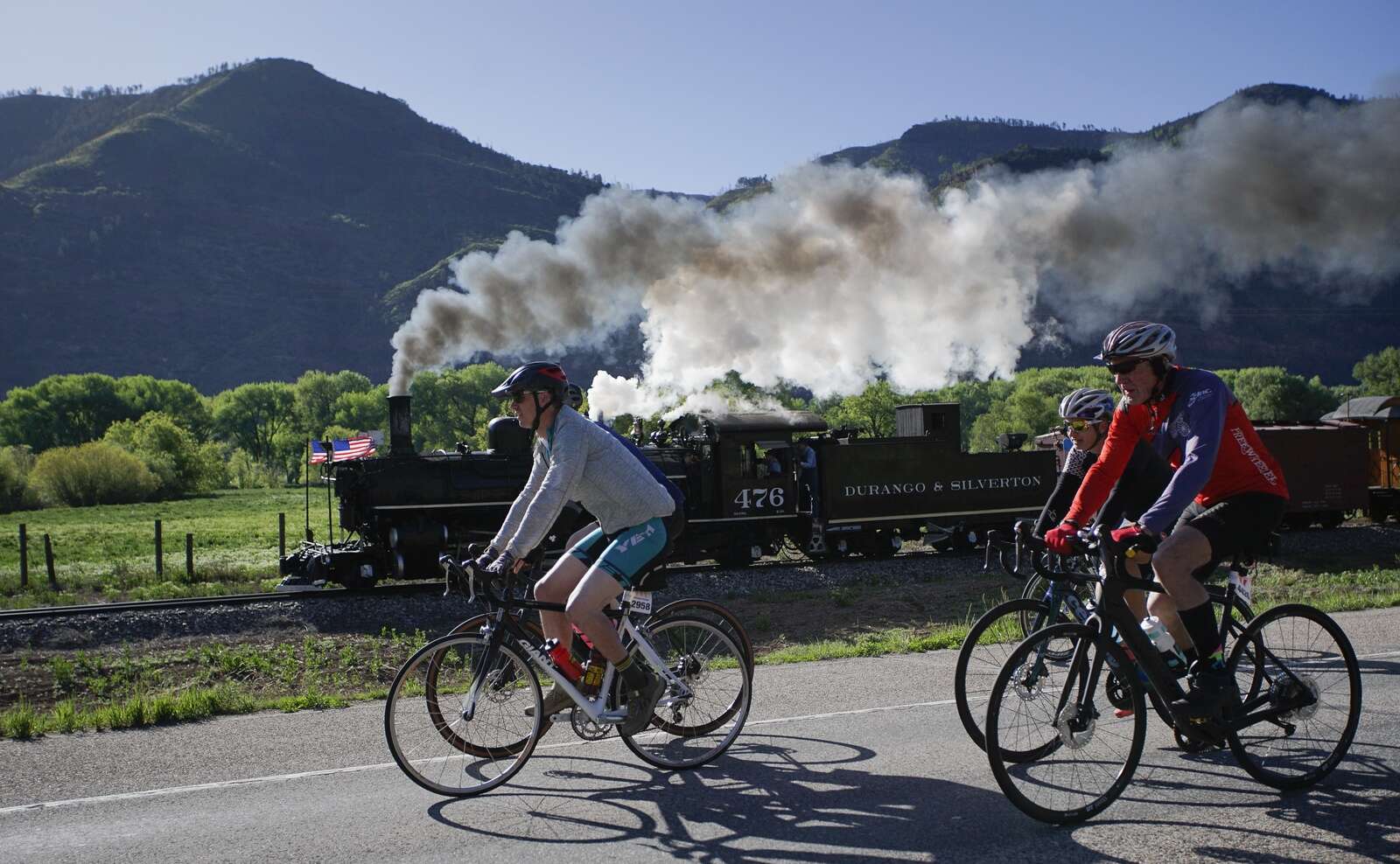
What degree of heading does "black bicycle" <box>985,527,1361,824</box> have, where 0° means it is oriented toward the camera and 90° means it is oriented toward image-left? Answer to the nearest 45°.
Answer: approximately 45°

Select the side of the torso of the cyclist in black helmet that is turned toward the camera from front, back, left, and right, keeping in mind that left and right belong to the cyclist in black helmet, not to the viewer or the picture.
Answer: left

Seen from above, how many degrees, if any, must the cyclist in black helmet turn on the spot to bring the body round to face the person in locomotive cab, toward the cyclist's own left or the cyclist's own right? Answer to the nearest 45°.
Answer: approximately 90° to the cyclist's own right

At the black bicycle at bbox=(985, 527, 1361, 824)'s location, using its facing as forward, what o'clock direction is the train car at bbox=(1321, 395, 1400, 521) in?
The train car is roughly at 5 o'clock from the black bicycle.

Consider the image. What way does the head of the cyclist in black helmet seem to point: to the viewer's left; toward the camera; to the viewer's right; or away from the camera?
to the viewer's left

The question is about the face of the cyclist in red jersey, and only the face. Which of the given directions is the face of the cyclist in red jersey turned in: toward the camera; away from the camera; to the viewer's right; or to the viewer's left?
to the viewer's left

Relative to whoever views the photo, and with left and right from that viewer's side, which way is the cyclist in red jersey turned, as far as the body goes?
facing the viewer and to the left of the viewer

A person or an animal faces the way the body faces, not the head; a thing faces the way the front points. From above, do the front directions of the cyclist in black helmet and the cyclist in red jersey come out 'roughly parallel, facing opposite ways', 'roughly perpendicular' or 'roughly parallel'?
roughly parallel

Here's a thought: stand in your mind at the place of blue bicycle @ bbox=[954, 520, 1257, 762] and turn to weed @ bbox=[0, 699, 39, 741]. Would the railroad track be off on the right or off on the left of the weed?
right
